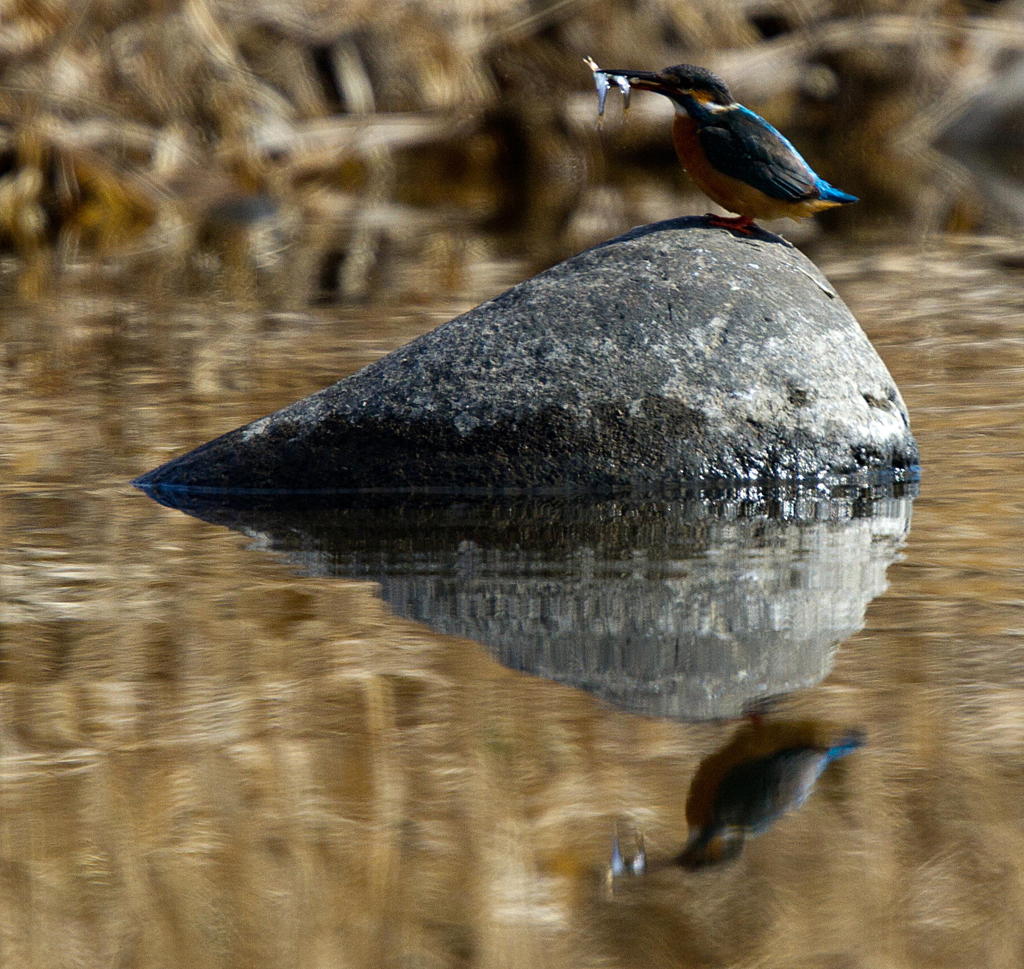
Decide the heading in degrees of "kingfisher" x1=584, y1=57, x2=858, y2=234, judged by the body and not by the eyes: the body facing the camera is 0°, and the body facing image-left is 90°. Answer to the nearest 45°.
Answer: approximately 90°
